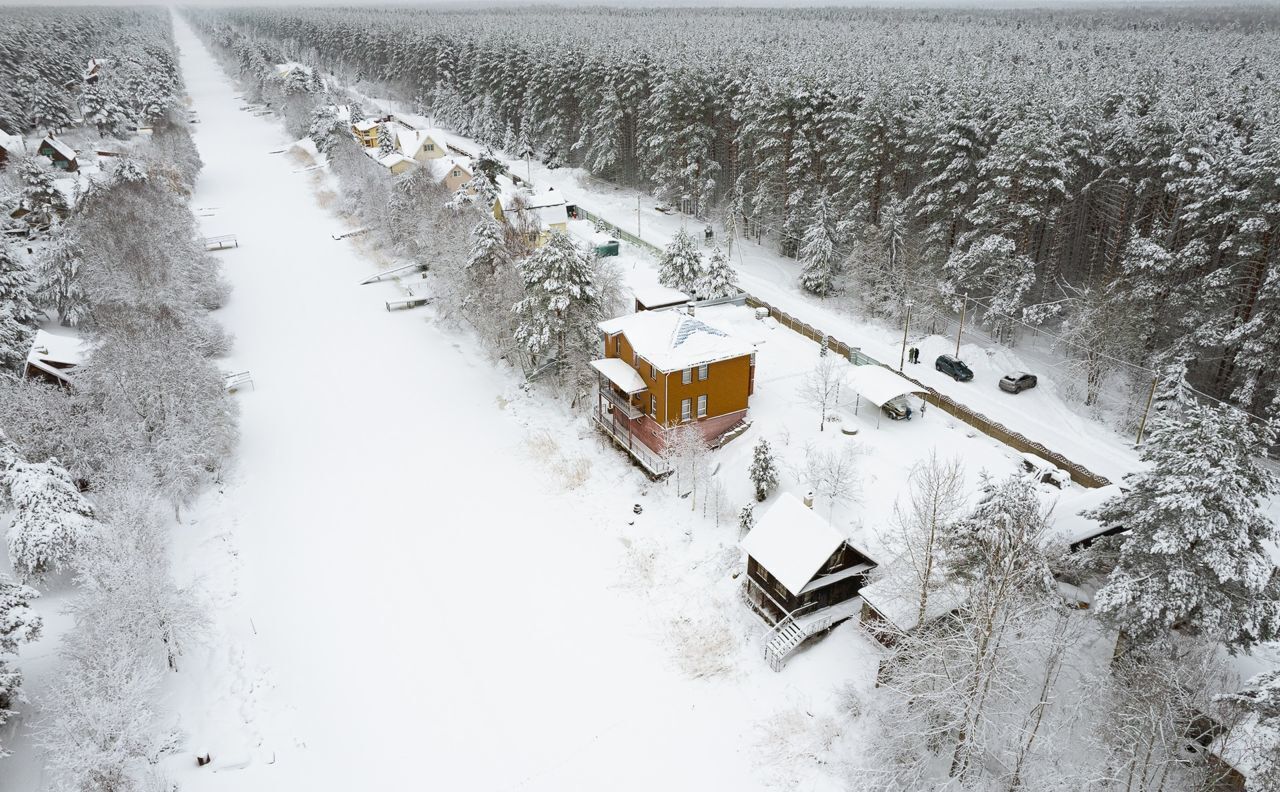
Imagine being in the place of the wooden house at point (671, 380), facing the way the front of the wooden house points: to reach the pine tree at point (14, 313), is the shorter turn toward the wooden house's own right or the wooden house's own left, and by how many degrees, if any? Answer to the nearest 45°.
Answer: approximately 45° to the wooden house's own right

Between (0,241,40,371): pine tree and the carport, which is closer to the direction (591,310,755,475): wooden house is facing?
the pine tree

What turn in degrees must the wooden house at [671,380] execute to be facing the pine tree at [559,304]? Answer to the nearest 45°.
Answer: approximately 90° to its right

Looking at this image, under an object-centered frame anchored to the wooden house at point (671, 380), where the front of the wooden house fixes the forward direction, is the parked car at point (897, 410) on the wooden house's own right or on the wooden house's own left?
on the wooden house's own left

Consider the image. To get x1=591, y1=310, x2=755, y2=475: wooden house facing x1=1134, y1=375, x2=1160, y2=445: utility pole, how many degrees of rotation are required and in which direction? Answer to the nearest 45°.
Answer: approximately 135° to its left

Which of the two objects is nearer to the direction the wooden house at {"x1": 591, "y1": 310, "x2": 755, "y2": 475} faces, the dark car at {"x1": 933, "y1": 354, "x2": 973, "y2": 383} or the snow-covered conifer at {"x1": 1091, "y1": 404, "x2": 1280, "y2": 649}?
the snow-covered conifer

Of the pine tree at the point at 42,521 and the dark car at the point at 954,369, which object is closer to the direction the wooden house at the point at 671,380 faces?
the pine tree

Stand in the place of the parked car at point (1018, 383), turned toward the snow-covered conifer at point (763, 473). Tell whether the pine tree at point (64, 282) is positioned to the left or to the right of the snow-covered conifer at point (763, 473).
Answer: right

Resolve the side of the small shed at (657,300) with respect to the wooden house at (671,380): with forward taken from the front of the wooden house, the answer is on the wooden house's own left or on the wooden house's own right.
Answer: on the wooden house's own right

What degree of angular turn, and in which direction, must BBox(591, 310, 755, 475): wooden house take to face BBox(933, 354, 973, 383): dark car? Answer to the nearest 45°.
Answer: approximately 180°

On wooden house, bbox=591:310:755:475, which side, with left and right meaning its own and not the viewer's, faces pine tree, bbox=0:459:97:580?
front

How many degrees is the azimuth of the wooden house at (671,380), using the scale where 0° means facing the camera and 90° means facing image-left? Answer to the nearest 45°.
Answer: approximately 45°
